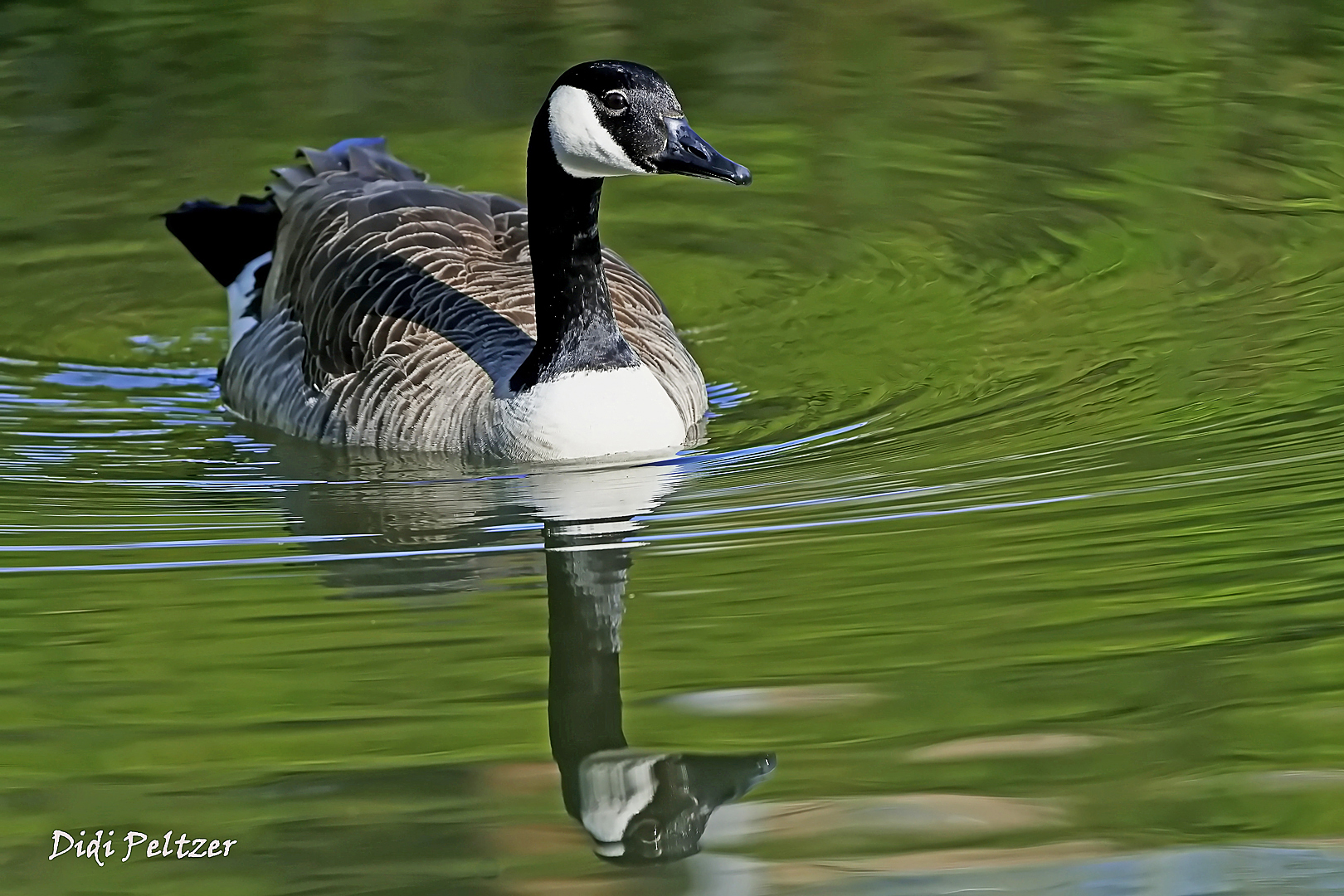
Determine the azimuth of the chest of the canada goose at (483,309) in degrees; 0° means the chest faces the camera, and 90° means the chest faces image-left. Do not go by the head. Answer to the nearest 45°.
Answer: approximately 315°
